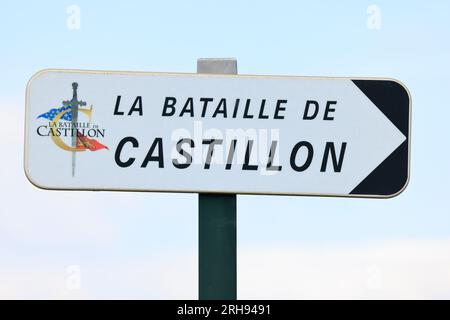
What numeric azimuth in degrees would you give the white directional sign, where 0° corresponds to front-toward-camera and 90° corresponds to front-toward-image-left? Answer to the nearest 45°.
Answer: approximately 0°
